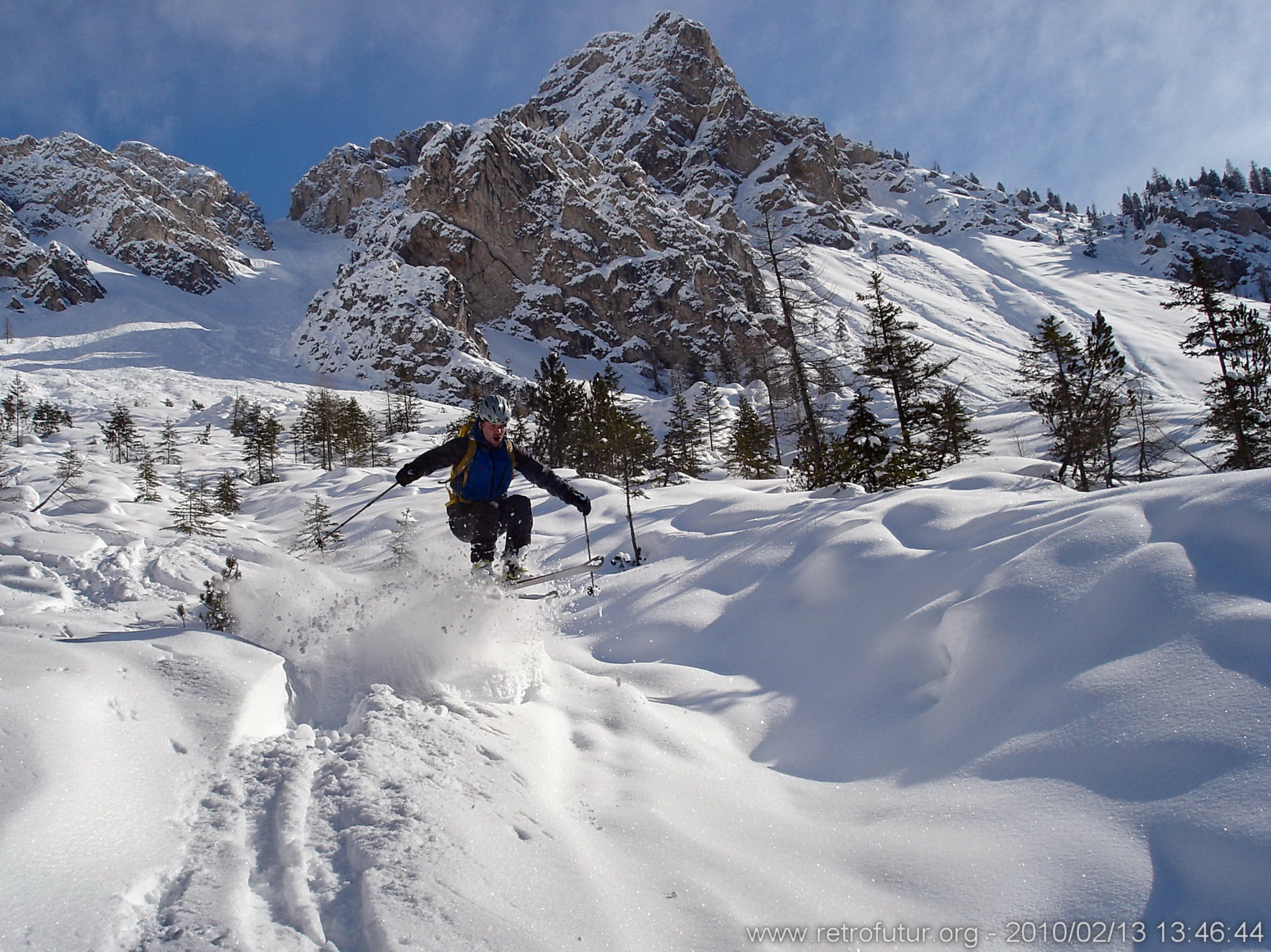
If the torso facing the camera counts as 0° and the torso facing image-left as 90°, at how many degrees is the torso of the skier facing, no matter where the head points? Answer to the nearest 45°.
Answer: approximately 315°

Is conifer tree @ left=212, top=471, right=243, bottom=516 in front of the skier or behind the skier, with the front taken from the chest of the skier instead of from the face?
behind

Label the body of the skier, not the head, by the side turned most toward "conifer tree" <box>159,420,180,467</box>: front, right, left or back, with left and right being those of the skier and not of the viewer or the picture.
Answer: back

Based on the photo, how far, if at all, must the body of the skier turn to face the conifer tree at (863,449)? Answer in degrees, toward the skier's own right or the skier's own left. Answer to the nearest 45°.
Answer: approximately 90° to the skier's own left

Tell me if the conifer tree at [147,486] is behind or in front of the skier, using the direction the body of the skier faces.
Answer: behind

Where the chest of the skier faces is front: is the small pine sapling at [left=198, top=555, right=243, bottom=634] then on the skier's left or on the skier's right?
on the skier's right

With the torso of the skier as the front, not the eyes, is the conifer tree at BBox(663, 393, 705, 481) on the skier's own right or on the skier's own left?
on the skier's own left

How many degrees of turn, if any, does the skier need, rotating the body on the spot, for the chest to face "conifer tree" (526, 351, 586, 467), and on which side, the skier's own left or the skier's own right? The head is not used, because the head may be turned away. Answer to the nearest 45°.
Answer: approximately 135° to the skier's own left
